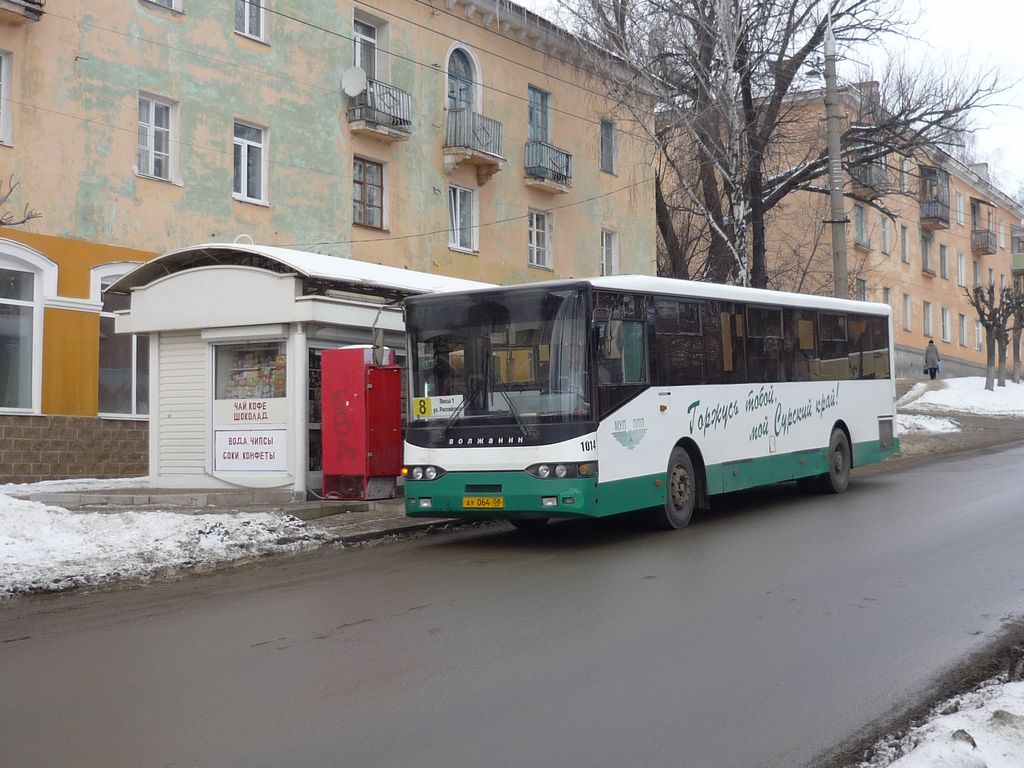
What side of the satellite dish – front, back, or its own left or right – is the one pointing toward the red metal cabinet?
front

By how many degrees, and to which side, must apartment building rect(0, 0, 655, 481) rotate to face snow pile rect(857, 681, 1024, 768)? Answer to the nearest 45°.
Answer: approximately 45° to its right

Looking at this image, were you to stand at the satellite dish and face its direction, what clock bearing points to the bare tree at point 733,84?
The bare tree is roughly at 9 o'clock from the satellite dish.

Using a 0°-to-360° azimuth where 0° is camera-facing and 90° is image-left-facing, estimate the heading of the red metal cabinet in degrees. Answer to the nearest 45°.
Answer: approximately 315°

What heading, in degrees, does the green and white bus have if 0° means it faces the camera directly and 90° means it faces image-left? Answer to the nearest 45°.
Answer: approximately 45°

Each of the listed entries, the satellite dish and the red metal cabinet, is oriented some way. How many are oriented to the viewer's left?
0

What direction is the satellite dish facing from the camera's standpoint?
toward the camera

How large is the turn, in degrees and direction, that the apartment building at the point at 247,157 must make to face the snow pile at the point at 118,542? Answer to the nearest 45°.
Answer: approximately 45° to its right

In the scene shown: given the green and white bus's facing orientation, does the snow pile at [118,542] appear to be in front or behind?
in front

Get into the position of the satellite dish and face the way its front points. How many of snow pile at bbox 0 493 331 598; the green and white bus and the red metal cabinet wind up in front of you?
3

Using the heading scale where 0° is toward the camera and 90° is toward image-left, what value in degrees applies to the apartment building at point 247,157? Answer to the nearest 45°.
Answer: approximately 315°

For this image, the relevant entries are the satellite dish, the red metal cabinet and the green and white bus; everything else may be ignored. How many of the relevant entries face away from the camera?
0

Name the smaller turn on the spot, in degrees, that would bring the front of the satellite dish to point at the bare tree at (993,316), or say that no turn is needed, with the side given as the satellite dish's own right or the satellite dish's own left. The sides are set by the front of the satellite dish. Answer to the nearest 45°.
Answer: approximately 135° to the satellite dish's own left

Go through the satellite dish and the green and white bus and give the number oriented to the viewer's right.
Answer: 0

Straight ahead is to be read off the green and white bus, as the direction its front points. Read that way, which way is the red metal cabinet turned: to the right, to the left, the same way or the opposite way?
to the left

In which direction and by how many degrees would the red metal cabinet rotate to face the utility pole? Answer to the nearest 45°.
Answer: approximately 90° to its left

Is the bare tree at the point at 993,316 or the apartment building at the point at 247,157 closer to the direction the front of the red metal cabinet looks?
the bare tree

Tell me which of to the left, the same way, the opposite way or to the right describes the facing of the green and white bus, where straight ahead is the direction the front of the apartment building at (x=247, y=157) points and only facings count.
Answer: to the right
